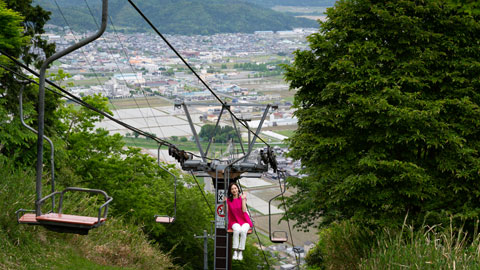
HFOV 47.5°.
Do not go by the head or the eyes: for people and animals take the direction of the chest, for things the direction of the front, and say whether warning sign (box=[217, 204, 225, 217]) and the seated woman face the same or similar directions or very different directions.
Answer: same or similar directions

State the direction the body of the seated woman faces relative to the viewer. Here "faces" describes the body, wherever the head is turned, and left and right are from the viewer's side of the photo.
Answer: facing the viewer

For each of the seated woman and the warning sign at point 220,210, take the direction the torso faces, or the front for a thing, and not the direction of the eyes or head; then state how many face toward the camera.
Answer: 2

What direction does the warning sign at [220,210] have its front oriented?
toward the camera

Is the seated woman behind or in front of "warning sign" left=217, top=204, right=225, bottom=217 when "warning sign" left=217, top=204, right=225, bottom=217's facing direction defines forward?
in front

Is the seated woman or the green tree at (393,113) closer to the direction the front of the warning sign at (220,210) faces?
the seated woman
